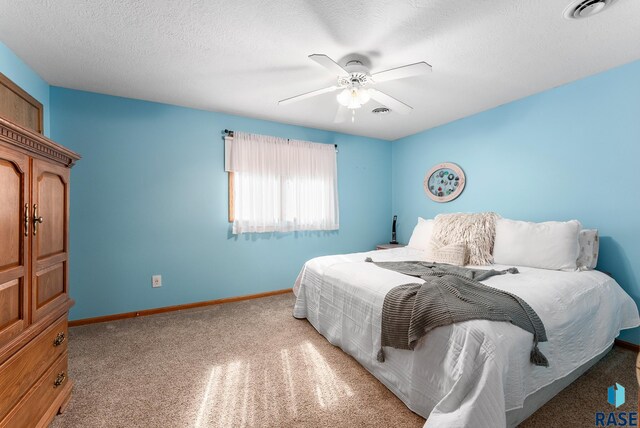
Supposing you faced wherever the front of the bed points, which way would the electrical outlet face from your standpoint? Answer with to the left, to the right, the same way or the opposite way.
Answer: to the left

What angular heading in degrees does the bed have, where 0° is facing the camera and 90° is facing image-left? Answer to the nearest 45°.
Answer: approximately 45°

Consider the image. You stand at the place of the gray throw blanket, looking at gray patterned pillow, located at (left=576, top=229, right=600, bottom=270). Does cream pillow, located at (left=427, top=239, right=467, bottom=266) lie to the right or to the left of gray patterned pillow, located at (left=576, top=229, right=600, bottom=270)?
left

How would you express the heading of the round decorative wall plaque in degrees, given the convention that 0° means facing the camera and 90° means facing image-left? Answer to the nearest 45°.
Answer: approximately 45°

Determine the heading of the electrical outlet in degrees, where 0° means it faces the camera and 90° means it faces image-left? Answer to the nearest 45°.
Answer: approximately 0°

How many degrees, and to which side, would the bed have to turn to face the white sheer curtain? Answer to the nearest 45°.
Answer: approximately 90° to its right

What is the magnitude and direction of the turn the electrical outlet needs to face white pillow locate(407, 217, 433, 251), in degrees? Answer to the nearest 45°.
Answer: approximately 45° to its left

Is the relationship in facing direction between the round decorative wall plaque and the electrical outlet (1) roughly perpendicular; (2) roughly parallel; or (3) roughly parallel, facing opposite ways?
roughly perpendicular
